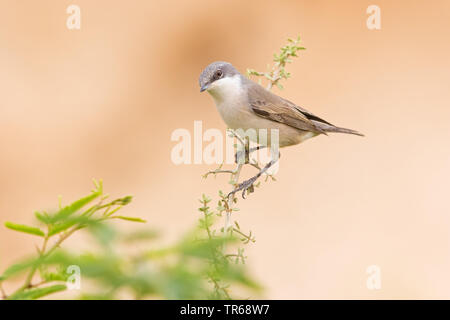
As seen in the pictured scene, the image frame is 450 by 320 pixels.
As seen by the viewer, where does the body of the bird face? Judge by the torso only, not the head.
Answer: to the viewer's left
